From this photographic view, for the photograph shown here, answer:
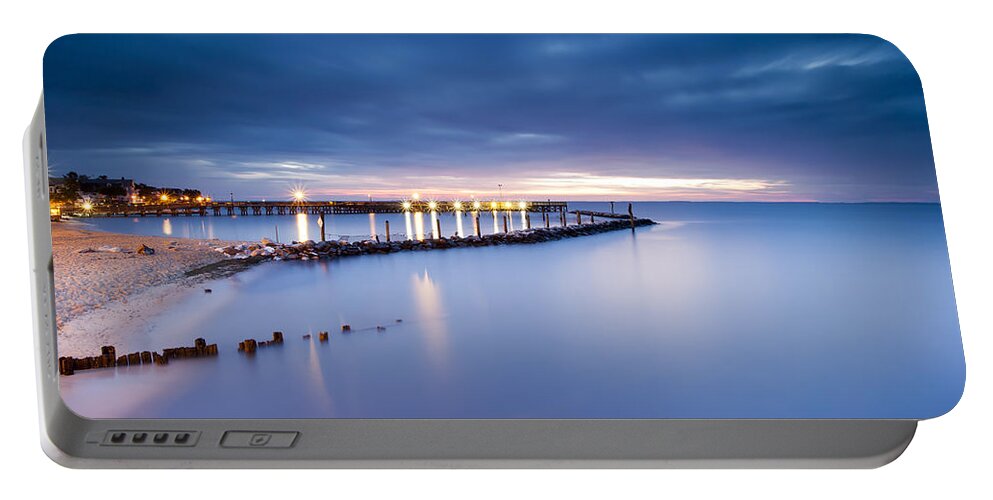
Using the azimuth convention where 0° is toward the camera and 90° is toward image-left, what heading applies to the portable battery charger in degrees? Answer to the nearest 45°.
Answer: approximately 0°
